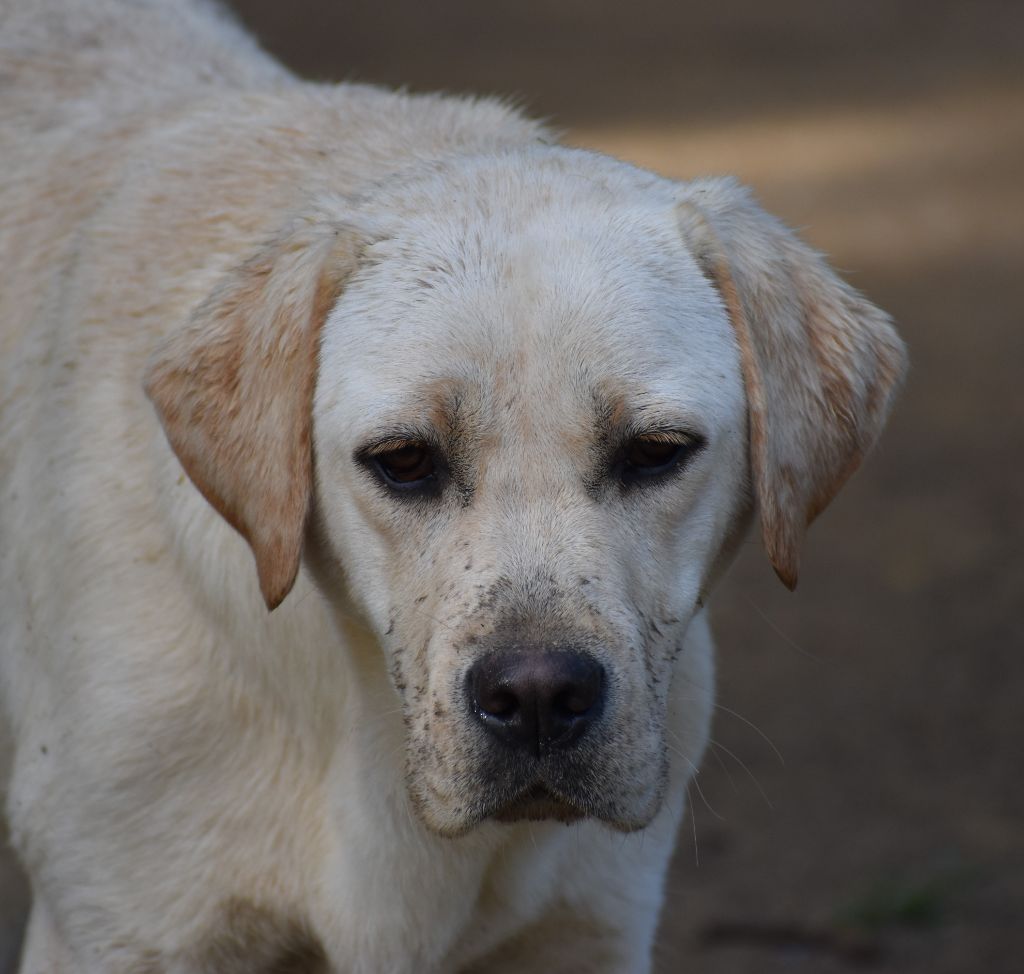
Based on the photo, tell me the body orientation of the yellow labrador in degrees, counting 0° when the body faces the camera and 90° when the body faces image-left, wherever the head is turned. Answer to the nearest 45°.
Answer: approximately 315°
